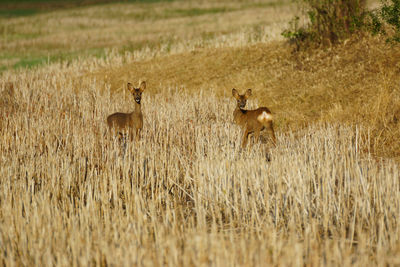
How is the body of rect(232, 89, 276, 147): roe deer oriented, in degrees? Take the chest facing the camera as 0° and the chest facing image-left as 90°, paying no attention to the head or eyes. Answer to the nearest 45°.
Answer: approximately 135°

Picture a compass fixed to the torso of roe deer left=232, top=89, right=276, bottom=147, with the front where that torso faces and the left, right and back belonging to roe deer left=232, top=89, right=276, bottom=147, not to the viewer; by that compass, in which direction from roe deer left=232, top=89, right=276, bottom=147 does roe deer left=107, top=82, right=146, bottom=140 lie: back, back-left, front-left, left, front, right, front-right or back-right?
front-left

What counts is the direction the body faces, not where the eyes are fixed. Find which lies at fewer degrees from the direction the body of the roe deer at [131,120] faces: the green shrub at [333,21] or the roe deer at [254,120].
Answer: the roe deer
